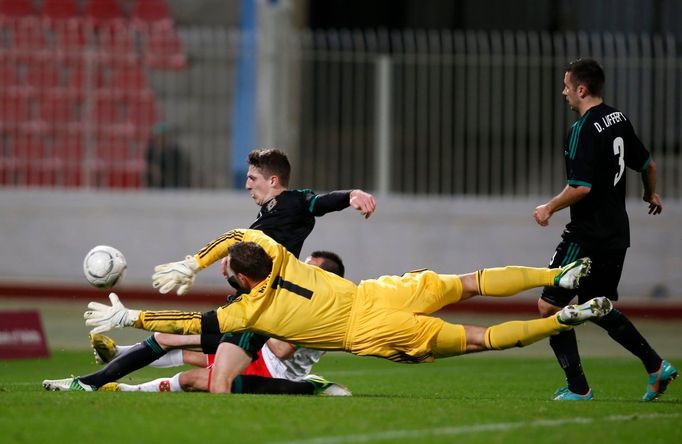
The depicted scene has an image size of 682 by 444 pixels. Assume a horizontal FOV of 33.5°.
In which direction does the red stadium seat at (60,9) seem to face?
toward the camera

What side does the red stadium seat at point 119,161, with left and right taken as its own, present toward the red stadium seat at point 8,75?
right

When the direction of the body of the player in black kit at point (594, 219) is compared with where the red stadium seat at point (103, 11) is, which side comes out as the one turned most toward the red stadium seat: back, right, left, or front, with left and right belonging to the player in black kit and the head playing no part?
front

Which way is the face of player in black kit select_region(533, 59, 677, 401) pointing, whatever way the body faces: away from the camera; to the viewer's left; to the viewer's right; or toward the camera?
to the viewer's left

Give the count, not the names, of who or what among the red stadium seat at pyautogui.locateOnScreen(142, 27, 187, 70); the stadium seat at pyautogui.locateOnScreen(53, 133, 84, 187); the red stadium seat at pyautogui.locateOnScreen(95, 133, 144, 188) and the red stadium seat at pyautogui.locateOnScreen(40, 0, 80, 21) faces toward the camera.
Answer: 4

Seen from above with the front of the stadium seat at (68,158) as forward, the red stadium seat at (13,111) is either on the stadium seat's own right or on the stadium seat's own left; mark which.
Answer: on the stadium seat's own right

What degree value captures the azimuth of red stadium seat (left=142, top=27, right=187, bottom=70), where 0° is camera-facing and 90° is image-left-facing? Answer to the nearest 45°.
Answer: approximately 0°

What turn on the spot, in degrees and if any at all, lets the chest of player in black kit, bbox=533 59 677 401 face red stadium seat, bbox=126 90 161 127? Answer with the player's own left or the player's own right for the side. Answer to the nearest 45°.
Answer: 0° — they already face it

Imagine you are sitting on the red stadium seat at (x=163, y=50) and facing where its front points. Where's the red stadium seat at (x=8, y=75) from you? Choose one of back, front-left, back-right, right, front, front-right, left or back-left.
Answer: right

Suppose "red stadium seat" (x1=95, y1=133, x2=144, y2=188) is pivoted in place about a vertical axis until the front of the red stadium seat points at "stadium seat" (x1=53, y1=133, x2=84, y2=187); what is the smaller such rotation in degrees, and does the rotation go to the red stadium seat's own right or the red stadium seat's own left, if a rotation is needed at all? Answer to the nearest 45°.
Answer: approximately 90° to the red stadium seat's own right

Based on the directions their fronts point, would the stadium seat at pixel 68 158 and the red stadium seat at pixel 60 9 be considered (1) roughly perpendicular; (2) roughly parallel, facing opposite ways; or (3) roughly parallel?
roughly parallel

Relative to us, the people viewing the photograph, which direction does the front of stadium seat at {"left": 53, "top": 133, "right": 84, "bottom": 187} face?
facing the viewer

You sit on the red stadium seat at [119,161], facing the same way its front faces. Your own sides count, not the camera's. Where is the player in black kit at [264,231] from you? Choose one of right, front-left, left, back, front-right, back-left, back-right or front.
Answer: front

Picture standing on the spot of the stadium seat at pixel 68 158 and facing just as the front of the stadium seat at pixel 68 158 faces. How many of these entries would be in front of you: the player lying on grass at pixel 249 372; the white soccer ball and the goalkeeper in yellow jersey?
3

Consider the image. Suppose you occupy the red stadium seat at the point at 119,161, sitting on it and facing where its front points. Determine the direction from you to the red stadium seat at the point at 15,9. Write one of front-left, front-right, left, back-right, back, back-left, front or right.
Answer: back-right

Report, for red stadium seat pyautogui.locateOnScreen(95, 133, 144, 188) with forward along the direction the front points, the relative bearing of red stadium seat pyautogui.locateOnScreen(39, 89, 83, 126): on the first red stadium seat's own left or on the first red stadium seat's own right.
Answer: on the first red stadium seat's own right
